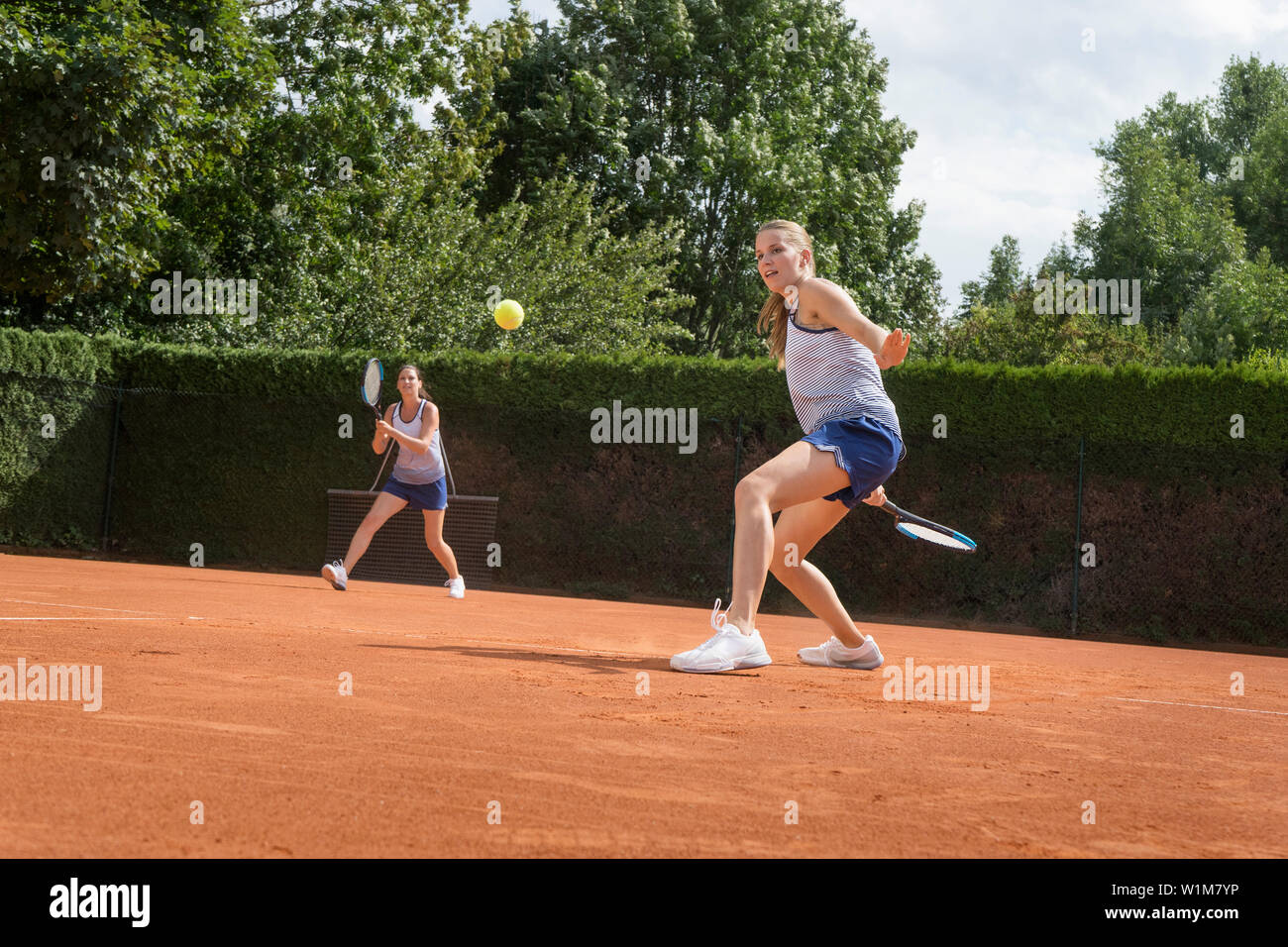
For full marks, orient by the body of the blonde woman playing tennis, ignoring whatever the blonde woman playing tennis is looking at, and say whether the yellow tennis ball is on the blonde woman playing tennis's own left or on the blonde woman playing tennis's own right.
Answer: on the blonde woman playing tennis's own right

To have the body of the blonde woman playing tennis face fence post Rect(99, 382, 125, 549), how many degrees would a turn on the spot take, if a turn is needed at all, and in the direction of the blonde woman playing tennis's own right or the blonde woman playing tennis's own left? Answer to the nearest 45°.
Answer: approximately 45° to the blonde woman playing tennis's own right

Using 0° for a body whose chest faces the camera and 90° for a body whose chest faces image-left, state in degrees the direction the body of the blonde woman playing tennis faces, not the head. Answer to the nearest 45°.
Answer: approximately 90°

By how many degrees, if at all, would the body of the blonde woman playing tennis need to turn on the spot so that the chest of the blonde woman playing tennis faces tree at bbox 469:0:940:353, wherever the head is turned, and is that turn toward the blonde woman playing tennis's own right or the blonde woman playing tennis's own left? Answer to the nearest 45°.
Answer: approximately 90° to the blonde woman playing tennis's own right

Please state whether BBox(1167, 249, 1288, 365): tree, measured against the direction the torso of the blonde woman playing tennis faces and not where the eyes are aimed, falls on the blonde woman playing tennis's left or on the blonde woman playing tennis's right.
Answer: on the blonde woman playing tennis's right
